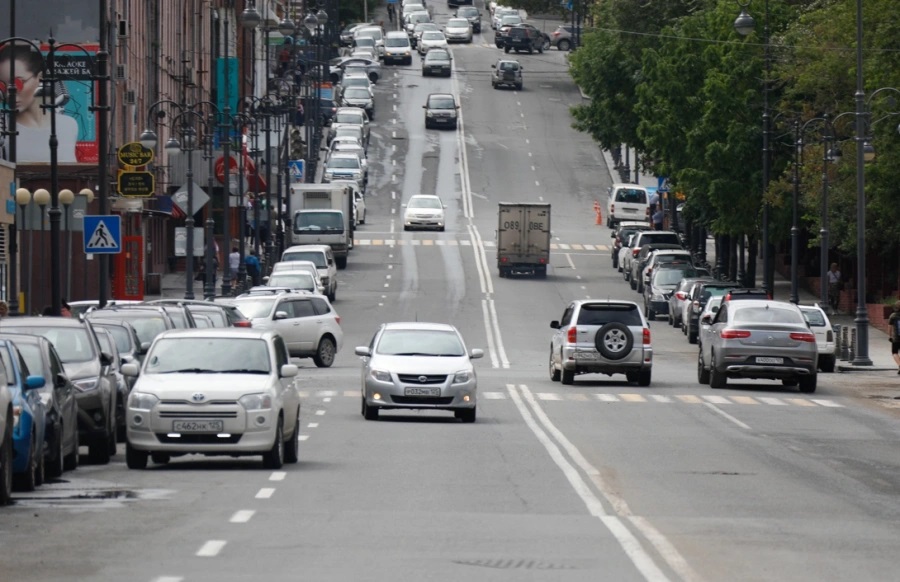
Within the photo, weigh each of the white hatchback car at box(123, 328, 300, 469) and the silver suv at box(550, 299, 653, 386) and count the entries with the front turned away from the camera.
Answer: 1

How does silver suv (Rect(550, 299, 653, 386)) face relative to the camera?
away from the camera

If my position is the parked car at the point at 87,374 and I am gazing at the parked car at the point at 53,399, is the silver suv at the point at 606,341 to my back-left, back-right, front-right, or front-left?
back-left

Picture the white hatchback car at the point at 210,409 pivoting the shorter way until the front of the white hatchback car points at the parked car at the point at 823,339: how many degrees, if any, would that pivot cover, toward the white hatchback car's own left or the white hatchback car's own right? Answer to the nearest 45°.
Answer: approximately 135° to the white hatchback car's own left

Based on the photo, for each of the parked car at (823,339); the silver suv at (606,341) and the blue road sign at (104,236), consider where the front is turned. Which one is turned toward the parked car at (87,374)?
the blue road sign

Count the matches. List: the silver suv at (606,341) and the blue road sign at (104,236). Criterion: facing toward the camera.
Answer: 1

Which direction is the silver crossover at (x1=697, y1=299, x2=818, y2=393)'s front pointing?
away from the camera

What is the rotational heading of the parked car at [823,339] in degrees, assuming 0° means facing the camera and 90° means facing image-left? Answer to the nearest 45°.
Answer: approximately 180°

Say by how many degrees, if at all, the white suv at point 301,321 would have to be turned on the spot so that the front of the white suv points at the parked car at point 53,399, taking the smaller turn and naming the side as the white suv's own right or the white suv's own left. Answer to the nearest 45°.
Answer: approximately 45° to the white suv's own left

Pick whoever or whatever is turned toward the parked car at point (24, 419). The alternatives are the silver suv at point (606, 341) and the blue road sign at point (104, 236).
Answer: the blue road sign

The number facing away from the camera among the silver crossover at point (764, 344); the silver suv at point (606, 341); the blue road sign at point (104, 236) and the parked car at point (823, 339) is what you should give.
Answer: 3

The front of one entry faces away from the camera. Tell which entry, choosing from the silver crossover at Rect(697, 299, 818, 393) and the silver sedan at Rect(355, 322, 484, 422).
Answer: the silver crossover

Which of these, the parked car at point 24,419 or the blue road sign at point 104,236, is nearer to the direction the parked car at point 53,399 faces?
the parked car

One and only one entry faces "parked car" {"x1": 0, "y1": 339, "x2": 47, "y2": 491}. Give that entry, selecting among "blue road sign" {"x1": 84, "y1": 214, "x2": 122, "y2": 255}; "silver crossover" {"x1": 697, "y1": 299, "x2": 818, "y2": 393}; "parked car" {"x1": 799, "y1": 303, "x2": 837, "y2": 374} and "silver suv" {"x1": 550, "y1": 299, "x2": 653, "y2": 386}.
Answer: the blue road sign

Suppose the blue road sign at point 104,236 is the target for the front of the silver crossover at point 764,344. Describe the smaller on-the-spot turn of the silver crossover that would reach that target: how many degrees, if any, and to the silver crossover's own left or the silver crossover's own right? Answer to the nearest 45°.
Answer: approximately 90° to the silver crossover's own left

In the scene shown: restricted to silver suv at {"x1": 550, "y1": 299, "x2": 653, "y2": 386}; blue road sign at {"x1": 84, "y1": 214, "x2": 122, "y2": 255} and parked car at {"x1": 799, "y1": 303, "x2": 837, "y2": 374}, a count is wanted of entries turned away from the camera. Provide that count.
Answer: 2
